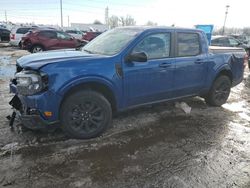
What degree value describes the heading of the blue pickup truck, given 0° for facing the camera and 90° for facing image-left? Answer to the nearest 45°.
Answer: approximately 45°

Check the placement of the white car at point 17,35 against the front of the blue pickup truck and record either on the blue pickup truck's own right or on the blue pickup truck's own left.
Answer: on the blue pickup truck's own right
